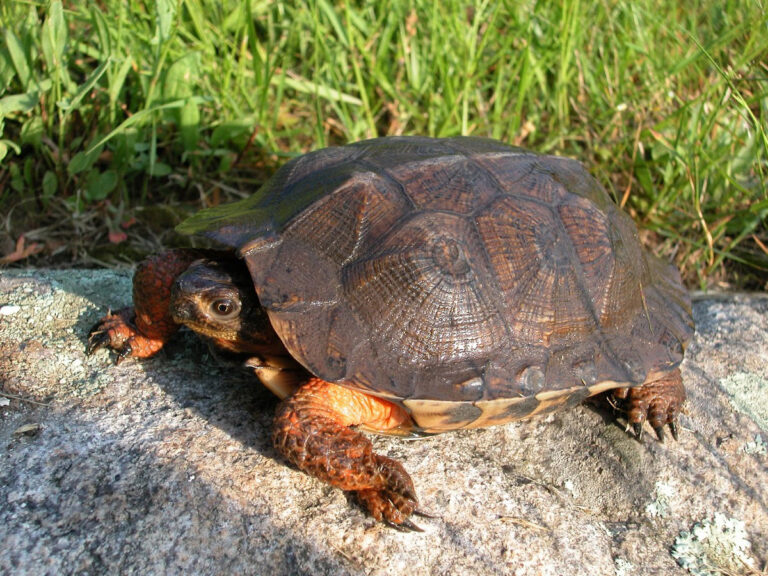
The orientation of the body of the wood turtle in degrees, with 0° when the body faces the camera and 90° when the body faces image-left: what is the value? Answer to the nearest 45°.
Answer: approximately 45°
